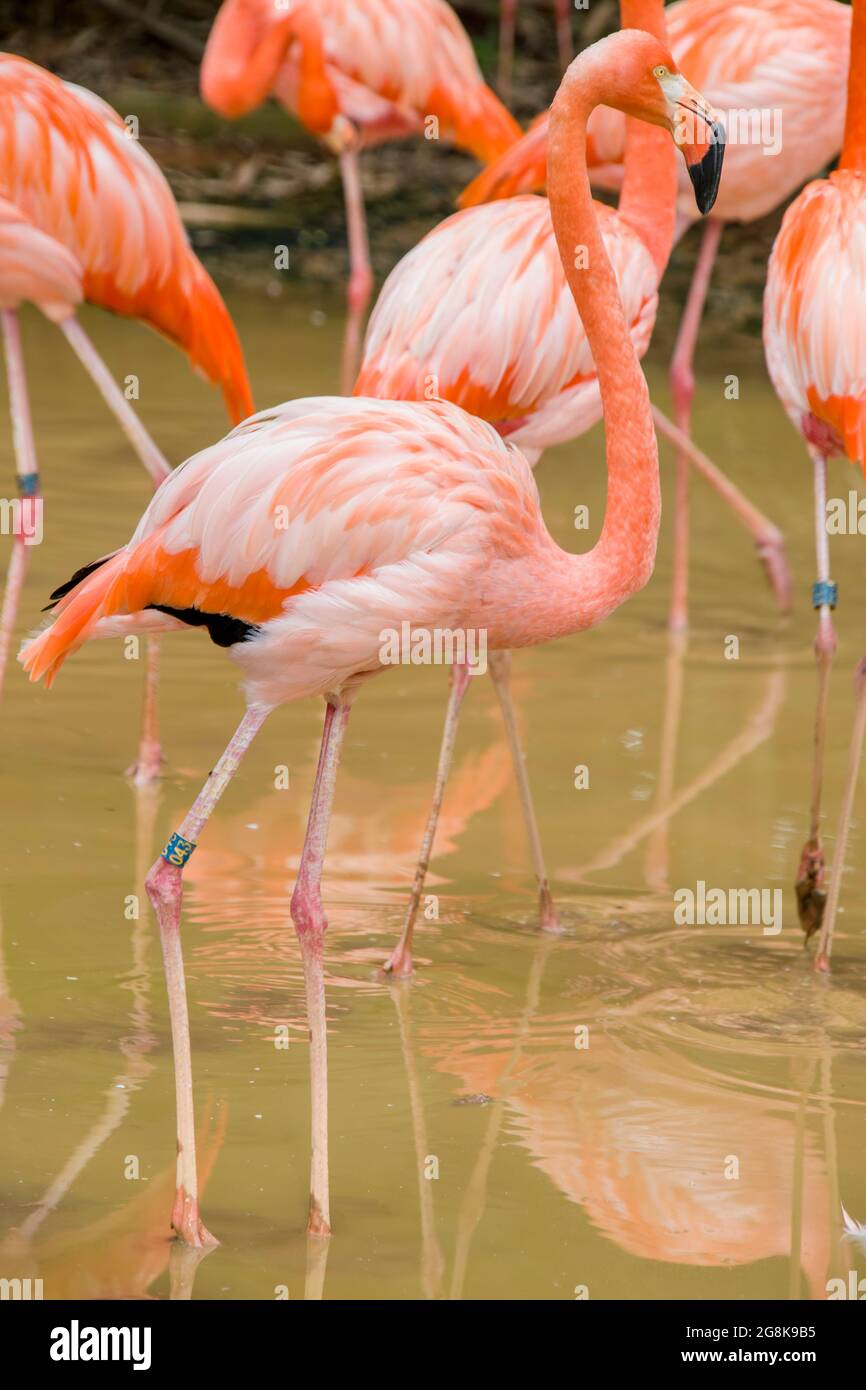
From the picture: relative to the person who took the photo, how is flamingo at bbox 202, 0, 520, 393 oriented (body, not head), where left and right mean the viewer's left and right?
facing to the left of the viewer

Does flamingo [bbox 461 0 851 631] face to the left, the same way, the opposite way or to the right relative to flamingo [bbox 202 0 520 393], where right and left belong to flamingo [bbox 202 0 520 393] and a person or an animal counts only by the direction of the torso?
the opposite way

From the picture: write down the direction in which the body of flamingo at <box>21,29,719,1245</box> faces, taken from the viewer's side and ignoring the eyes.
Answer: to the viewer's right

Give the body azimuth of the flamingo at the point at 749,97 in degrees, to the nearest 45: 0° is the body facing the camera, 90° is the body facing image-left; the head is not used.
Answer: approximately 270°

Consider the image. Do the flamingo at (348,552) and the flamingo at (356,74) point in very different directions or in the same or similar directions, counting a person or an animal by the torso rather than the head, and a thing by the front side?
very different directions

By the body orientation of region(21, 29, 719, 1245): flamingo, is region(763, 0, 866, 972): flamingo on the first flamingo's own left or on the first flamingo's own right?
on the first flamingo's own left

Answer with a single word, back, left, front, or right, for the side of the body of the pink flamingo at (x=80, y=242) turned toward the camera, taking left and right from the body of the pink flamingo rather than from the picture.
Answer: left

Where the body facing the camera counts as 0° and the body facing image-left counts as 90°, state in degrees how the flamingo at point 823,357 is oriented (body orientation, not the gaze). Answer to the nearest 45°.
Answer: approximately 180°

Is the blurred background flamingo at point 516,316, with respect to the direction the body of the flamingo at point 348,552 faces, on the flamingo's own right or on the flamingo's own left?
on the flamingo's own left

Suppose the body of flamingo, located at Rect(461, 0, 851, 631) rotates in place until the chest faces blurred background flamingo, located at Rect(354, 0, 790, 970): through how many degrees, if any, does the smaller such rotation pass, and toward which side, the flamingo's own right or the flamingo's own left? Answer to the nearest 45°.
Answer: approximately 90° to the flamingo's own right

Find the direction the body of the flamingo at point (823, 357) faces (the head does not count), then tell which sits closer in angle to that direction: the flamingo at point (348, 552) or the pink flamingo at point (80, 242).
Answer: the pink flamingo

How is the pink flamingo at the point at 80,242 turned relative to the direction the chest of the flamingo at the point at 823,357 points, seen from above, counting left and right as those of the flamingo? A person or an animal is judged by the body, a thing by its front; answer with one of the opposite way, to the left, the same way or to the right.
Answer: to the left

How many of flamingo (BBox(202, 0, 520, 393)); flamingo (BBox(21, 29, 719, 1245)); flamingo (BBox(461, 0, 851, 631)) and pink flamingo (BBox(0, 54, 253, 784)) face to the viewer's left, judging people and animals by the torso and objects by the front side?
2

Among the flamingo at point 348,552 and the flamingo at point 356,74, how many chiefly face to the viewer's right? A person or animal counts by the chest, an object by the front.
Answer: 1

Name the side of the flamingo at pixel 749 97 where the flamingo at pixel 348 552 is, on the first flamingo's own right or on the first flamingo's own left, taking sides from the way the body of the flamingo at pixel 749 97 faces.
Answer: on the first flamingo's own right

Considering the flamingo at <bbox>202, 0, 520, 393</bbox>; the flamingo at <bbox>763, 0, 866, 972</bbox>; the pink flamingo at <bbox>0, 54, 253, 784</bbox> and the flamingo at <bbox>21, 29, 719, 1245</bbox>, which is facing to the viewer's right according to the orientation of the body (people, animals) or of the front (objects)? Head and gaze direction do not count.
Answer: the flamingo at <bbox>21, 29, 719, 1245</bbox>
